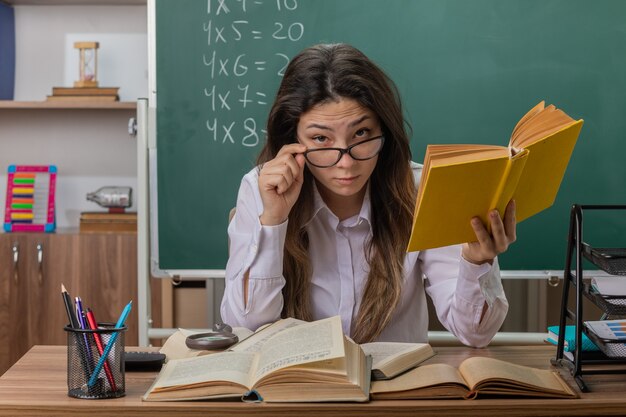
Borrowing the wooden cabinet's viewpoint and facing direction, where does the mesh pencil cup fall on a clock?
The mesh pencil cup is roughly at 12 o'clock from the wooden cabinet.

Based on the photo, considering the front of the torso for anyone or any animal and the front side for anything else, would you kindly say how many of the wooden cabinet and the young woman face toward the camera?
2

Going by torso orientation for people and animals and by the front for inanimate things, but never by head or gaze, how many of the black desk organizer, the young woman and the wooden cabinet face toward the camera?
3

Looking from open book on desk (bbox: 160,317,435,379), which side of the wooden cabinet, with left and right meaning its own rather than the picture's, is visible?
front

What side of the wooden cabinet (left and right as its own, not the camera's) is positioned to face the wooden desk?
front
